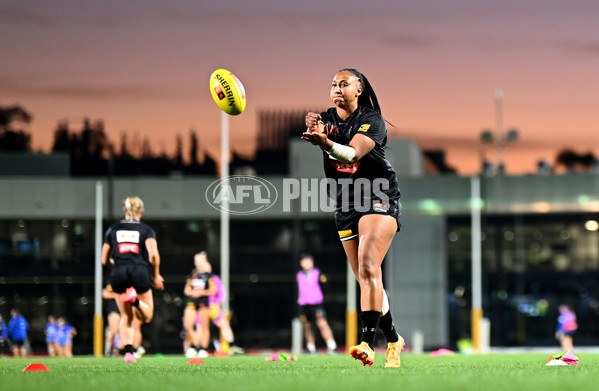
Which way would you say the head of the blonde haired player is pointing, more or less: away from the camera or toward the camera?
away from the camera

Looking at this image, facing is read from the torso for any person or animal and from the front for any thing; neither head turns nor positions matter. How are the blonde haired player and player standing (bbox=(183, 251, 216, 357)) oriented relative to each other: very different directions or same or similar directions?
very different directions

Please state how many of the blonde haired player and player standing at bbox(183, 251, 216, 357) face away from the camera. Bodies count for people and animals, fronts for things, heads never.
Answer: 1

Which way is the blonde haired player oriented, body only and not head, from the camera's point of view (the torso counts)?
away from the camera
